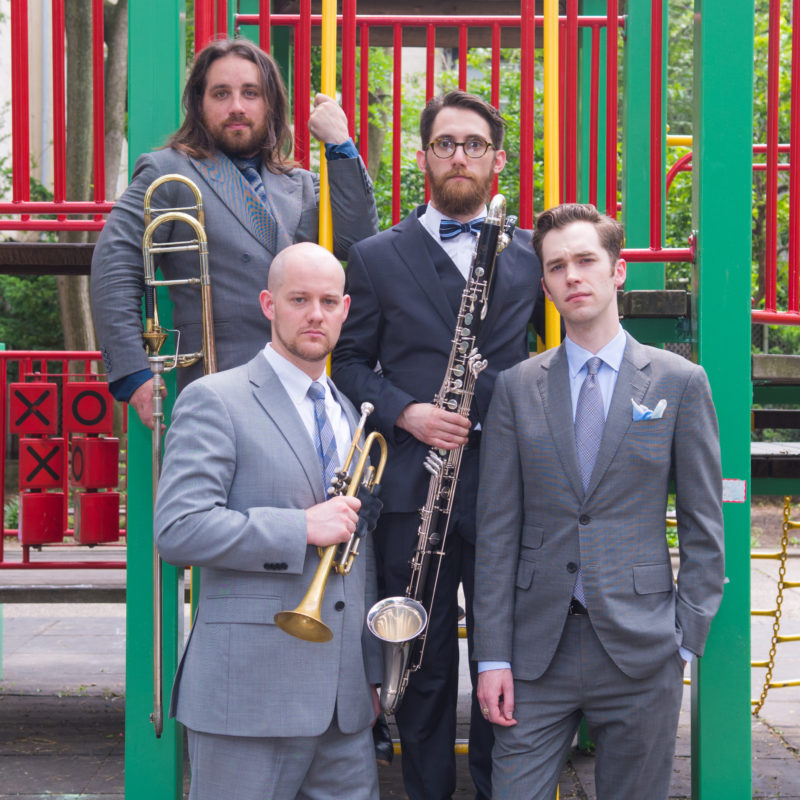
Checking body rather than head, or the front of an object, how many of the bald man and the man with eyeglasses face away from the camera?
0

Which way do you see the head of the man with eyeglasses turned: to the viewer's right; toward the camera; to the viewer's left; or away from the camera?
toward the camera

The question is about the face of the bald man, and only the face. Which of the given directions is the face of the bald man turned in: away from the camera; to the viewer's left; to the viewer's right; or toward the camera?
toward the camera

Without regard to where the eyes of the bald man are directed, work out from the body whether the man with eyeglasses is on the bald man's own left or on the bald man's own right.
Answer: on the bald man's own left

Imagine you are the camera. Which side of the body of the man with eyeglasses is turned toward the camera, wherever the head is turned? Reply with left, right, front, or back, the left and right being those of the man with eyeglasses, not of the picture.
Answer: front

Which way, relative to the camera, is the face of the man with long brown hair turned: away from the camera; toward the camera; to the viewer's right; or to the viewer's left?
toward the camera

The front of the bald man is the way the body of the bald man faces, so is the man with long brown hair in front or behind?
behind
